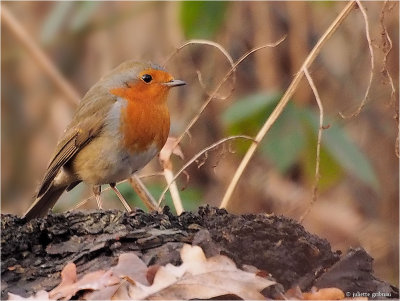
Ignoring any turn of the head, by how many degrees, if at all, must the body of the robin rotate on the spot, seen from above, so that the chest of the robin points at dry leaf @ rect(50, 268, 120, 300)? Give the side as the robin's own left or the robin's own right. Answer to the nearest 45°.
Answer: approximately 90° to the robin's own right

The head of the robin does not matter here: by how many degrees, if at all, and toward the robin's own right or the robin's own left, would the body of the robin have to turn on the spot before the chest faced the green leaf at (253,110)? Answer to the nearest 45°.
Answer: approximately 90° to the robin's own left

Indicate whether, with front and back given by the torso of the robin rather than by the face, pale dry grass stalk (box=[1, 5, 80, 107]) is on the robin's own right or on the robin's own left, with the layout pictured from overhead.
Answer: on the robin's own left

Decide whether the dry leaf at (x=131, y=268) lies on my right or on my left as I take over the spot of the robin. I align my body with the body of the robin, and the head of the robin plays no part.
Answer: on my right

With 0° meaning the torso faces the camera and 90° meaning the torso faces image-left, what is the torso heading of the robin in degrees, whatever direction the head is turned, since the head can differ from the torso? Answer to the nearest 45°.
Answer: approximately 270°

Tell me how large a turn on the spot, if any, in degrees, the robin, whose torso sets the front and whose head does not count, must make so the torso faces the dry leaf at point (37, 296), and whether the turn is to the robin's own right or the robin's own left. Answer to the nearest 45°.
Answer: approximately 90° to the robin's own right
